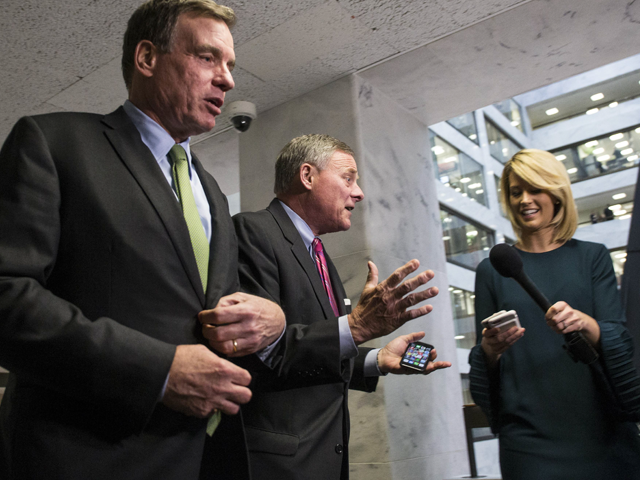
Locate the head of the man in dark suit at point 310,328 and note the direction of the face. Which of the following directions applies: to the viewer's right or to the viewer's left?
to the viewer's right

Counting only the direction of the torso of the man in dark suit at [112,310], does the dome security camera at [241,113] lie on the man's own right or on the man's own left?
on the man's own left

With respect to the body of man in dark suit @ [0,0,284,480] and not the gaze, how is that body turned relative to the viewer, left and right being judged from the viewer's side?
facing the viewer and to the right of the viewer

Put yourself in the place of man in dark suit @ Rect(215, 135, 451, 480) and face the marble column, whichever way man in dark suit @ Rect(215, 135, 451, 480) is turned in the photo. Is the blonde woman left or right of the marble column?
right

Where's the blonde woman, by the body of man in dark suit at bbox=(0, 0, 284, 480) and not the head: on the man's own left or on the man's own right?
on the man's own left

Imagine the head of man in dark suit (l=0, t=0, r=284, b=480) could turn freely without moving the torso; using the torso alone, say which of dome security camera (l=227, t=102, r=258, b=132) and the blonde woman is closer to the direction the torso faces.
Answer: the blonde woman

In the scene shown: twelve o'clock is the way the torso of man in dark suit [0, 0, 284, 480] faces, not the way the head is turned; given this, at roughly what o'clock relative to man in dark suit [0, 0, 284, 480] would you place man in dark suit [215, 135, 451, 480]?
man in dark suit [215, 135, 451, 480] is roughly at 9 o'clock from man in dark suit [0, 0, 284, 480].

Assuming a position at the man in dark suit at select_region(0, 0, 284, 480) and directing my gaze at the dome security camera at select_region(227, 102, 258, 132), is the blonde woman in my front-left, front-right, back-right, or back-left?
front-right

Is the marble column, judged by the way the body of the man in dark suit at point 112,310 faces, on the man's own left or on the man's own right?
on the man's own left
